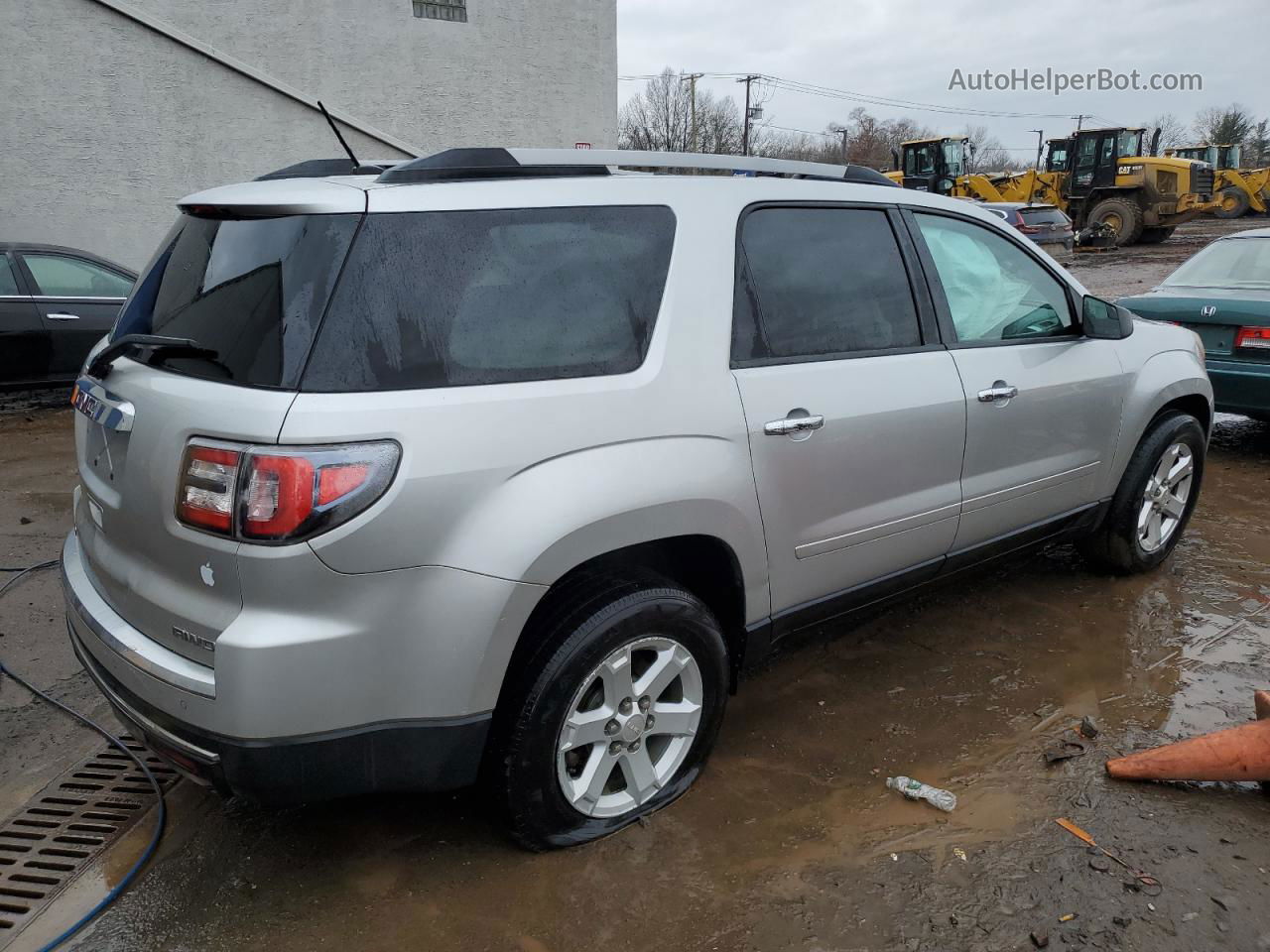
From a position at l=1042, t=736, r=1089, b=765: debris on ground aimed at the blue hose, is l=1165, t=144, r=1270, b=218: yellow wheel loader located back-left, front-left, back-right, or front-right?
back-right

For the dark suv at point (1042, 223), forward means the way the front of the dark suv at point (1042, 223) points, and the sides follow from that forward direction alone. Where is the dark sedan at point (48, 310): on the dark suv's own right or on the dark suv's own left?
on the dark suv's own left

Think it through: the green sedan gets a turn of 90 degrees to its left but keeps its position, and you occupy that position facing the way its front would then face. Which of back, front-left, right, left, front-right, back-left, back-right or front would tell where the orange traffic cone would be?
back-left

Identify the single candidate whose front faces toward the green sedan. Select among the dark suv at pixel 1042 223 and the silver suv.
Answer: the silver suv

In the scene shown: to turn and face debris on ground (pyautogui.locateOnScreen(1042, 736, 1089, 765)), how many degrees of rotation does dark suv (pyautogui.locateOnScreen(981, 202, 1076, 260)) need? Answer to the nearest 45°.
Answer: approximately 135° to its left

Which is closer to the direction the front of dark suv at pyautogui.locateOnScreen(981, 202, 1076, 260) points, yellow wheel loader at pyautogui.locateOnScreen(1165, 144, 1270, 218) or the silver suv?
the yellow wheel loader

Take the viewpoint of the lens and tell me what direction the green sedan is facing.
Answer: facing away from the viewer and to the right of the viewer

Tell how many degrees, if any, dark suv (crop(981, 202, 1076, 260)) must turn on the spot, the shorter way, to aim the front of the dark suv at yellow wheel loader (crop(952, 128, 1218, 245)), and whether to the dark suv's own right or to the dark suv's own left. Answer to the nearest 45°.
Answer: approximately 45° to the dark suv's own right

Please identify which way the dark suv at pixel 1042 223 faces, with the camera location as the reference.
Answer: facing away from the viewer and to the left of the viewer

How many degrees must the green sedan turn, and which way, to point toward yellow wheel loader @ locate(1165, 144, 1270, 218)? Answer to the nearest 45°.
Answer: approximately 45° to its left

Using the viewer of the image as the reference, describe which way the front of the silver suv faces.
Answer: facing away from the viewer and to the right of the viewer
